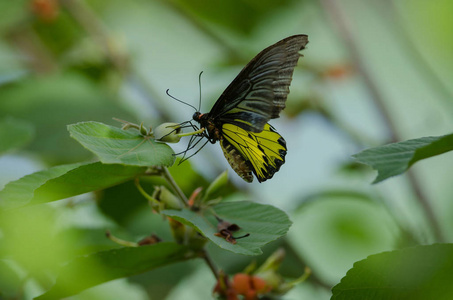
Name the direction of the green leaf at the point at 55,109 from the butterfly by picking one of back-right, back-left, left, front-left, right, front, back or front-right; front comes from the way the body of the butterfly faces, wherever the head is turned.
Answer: front-right

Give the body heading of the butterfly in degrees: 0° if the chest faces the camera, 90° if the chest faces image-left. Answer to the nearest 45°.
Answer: approximately 90°

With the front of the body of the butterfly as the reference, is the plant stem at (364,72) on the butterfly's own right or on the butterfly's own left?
on the butterfly's own right
